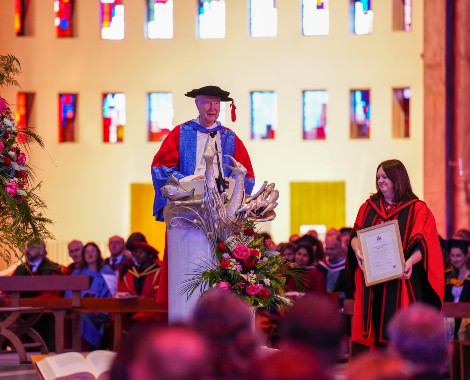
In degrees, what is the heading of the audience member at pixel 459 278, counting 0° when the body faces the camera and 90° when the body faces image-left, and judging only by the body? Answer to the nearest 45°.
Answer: approximately 45°

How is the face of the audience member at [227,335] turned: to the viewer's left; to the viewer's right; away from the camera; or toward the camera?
away from the camera

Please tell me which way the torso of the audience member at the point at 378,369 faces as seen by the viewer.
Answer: away from the camera

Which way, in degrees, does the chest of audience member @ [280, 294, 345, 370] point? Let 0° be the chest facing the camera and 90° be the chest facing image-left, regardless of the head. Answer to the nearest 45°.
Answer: approximately 180°

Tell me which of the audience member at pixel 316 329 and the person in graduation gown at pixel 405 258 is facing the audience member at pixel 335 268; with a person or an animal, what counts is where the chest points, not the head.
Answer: the audience member at pixel 316 329

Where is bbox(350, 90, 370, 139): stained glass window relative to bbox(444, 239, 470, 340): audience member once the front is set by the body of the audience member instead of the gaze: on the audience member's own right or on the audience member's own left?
on the audience member's own right

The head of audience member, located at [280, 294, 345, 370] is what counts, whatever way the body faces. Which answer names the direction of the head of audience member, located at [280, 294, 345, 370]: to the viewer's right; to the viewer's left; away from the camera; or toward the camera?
away from the camera

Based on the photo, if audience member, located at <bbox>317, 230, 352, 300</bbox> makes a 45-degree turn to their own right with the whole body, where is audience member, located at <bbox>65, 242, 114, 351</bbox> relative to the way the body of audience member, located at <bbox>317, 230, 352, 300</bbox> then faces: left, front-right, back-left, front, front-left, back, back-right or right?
front
